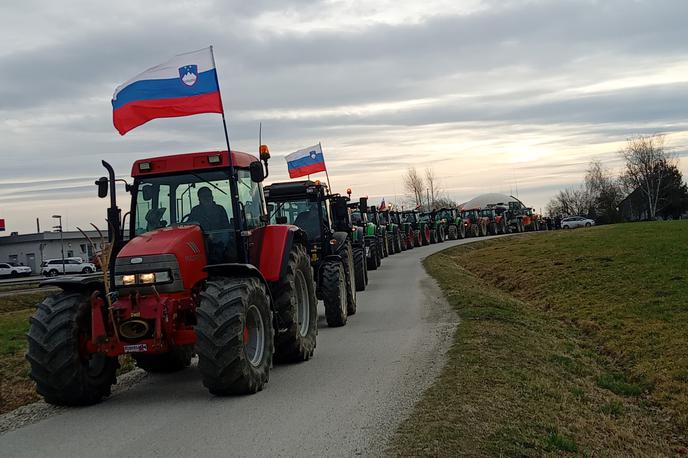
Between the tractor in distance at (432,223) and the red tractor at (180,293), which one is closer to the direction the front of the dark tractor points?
the red tractor

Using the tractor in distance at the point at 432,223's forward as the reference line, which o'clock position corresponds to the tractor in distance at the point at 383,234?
the tractor in distance at the point at 383,234 is roughly at 11 o'clock from the tractor in distance at the point at 432,223.

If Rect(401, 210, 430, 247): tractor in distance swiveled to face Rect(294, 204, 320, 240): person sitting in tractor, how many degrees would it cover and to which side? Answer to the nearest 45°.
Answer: approximately 45° to its left

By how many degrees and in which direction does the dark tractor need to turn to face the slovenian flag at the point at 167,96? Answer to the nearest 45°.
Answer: approximately 45° to its left

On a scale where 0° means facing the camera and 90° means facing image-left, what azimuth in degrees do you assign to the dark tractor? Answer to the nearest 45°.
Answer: approximately 45°

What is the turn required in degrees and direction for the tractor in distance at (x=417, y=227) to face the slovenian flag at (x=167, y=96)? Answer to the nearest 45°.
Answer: approximately 45° to its left
